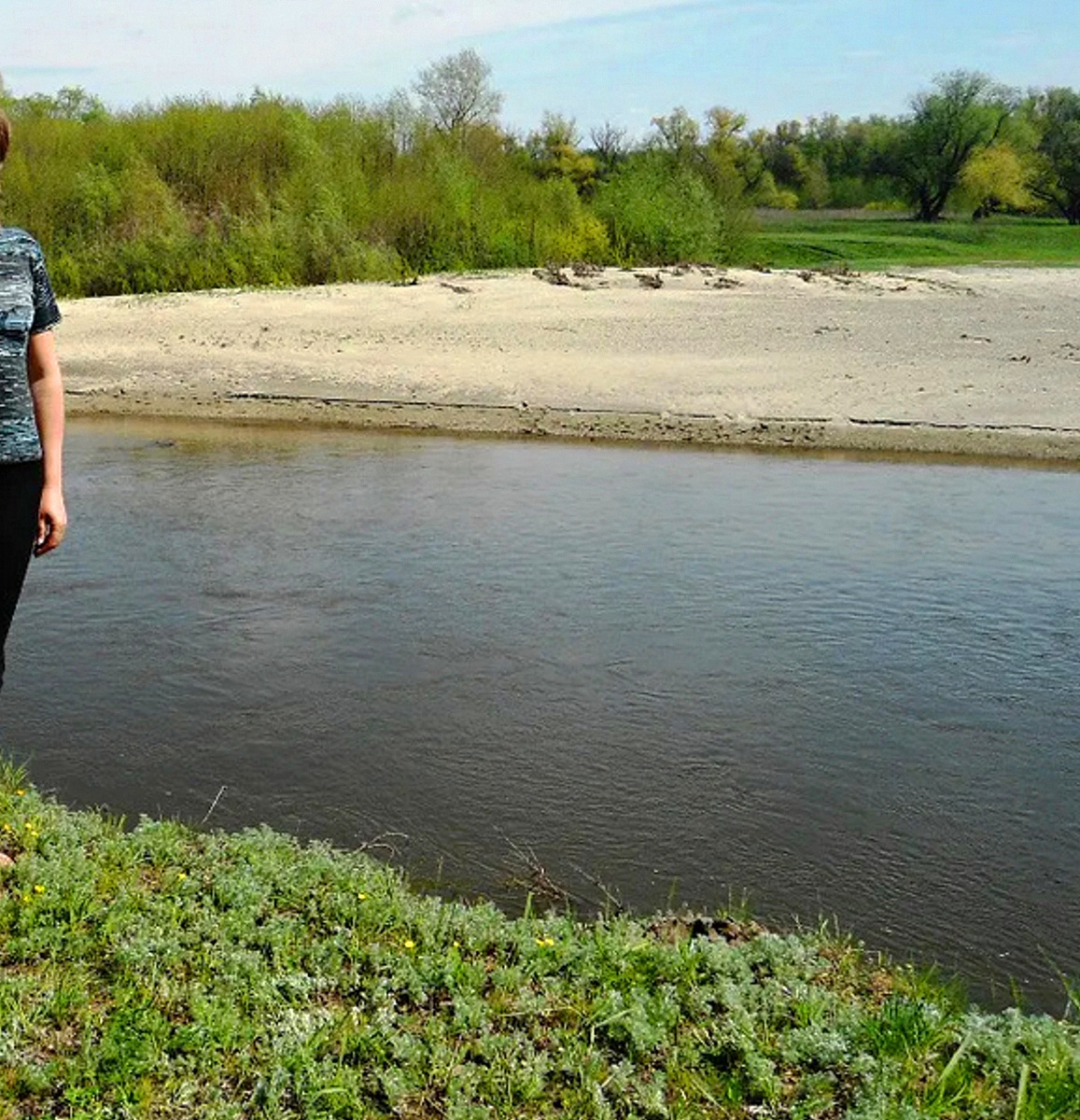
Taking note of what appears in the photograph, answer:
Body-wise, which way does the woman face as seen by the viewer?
toward the camera

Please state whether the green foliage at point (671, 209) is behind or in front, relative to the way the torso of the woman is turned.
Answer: behind

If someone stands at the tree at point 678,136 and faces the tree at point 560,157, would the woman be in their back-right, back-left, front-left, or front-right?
front-left

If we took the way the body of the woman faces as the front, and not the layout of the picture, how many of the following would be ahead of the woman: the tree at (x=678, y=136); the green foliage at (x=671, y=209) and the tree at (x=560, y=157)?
0

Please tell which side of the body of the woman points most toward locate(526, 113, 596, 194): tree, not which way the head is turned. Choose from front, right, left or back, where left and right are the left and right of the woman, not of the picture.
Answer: back

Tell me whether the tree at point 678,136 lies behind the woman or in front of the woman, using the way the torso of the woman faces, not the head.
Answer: behind
